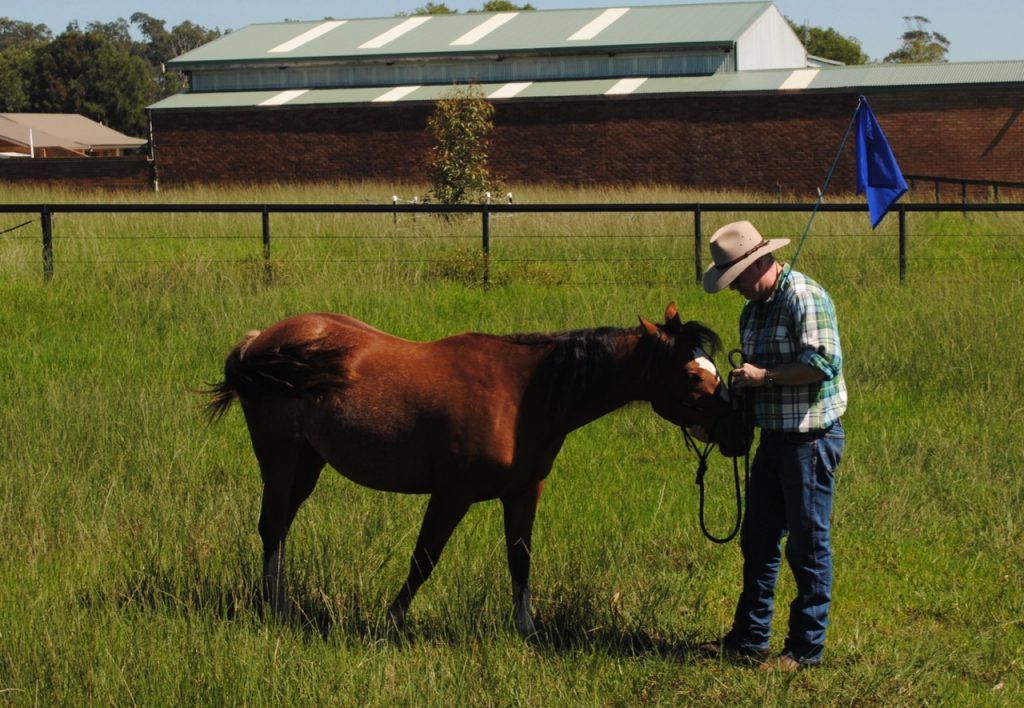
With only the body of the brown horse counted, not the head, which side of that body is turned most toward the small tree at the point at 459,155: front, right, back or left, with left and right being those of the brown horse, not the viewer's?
left

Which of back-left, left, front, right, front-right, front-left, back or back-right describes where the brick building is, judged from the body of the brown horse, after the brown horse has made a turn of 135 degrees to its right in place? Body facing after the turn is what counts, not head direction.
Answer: back-right

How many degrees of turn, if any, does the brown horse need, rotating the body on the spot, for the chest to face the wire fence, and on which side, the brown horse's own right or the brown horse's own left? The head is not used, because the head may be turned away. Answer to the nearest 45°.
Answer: approximately 90° to the brown horse's own left

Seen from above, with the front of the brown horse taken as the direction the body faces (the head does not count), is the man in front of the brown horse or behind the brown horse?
in front

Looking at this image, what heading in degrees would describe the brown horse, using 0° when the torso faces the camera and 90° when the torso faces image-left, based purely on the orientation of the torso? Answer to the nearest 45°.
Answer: approximately 270°

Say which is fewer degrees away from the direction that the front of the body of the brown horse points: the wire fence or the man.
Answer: the man
